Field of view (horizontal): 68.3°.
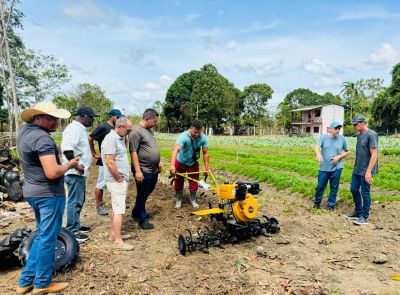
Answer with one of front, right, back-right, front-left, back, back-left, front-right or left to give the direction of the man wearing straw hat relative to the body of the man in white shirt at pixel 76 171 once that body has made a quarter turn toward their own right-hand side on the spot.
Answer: front

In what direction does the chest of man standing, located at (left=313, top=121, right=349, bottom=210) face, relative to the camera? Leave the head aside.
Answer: toward the camera

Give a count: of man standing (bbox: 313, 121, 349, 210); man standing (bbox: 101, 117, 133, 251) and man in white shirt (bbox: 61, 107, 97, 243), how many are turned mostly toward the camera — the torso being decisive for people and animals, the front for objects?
1

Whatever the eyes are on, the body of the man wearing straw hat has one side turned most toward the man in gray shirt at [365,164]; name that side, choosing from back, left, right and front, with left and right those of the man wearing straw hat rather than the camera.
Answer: front

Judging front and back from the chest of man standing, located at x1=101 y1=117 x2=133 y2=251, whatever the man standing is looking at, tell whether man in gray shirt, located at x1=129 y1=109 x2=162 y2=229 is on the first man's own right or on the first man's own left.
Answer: on the first man's own left

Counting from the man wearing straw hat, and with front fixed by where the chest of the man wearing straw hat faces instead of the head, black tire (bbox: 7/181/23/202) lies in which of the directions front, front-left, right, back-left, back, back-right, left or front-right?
left

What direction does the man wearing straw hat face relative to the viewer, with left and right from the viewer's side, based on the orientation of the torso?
facing to the right of the viewer

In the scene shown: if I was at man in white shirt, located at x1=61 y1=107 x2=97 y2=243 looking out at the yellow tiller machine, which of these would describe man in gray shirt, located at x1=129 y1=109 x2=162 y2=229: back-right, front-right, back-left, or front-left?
front-left

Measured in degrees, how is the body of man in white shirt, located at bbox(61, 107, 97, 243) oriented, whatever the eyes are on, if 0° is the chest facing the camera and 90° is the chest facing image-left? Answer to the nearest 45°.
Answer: approximately 270°

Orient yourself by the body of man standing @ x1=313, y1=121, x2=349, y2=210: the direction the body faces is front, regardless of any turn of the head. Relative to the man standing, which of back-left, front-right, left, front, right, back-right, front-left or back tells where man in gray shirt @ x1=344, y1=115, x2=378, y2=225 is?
front-left

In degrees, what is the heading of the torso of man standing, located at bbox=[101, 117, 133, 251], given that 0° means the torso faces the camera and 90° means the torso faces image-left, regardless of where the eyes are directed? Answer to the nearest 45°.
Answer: approximately 270°
